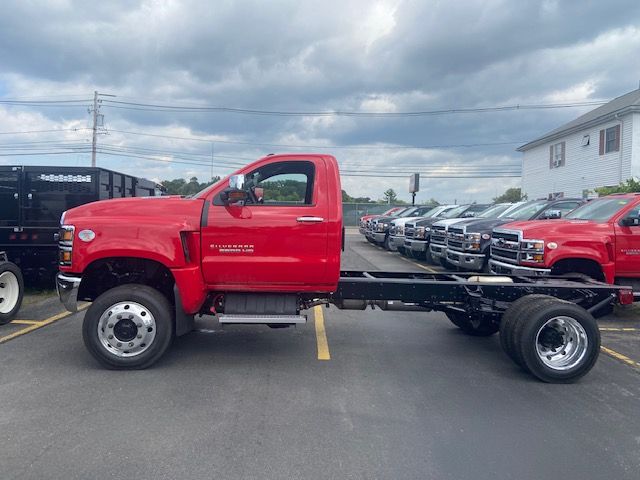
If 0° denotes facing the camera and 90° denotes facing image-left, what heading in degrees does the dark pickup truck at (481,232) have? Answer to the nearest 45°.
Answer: approximately 45°

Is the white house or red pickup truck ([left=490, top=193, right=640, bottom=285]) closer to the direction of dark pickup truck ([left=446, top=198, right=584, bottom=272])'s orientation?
the red pickup truck

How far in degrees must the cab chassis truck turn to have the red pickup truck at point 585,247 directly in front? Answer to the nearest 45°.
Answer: approximately 135° to its right

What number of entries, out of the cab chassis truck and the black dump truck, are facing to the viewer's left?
1

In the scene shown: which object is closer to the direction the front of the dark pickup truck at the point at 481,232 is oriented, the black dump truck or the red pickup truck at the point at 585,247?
the black dump truck

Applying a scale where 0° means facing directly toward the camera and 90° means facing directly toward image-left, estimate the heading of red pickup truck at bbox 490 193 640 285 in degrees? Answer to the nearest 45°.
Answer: approximately 45°

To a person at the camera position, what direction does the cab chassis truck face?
facing to the left of the viewer

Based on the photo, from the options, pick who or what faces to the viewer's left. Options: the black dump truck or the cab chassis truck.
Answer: the cab chassis truck

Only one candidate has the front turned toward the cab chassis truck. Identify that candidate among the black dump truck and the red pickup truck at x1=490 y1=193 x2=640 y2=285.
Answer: the red pickup truck
